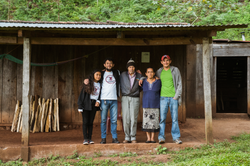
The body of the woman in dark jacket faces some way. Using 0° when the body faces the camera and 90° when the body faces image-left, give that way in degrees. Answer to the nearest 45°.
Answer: approximately 315°

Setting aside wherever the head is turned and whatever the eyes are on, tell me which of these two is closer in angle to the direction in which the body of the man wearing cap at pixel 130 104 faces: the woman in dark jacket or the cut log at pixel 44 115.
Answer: the woman in dark jacket

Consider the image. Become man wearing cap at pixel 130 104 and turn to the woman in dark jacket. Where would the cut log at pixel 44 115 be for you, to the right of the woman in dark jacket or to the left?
right

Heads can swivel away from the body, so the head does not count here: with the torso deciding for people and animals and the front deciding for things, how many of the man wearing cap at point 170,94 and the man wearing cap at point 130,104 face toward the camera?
2

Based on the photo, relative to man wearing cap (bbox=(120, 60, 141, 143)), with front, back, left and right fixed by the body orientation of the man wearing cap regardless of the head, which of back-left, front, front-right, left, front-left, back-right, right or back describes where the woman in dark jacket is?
right

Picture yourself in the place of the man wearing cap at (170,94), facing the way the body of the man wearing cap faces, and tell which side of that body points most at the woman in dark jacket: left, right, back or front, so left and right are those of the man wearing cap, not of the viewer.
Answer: right

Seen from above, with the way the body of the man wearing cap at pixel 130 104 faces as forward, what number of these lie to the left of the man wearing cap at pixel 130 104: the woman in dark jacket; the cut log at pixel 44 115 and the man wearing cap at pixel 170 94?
1

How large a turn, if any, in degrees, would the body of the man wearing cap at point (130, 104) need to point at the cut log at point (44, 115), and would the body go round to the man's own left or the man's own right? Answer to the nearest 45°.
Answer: approximately 135° to the man's own right

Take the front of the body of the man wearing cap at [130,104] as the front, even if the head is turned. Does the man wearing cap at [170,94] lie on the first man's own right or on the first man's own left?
on the first man's own left

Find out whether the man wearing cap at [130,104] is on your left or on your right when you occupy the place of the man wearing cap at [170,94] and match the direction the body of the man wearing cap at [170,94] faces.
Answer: on your right
